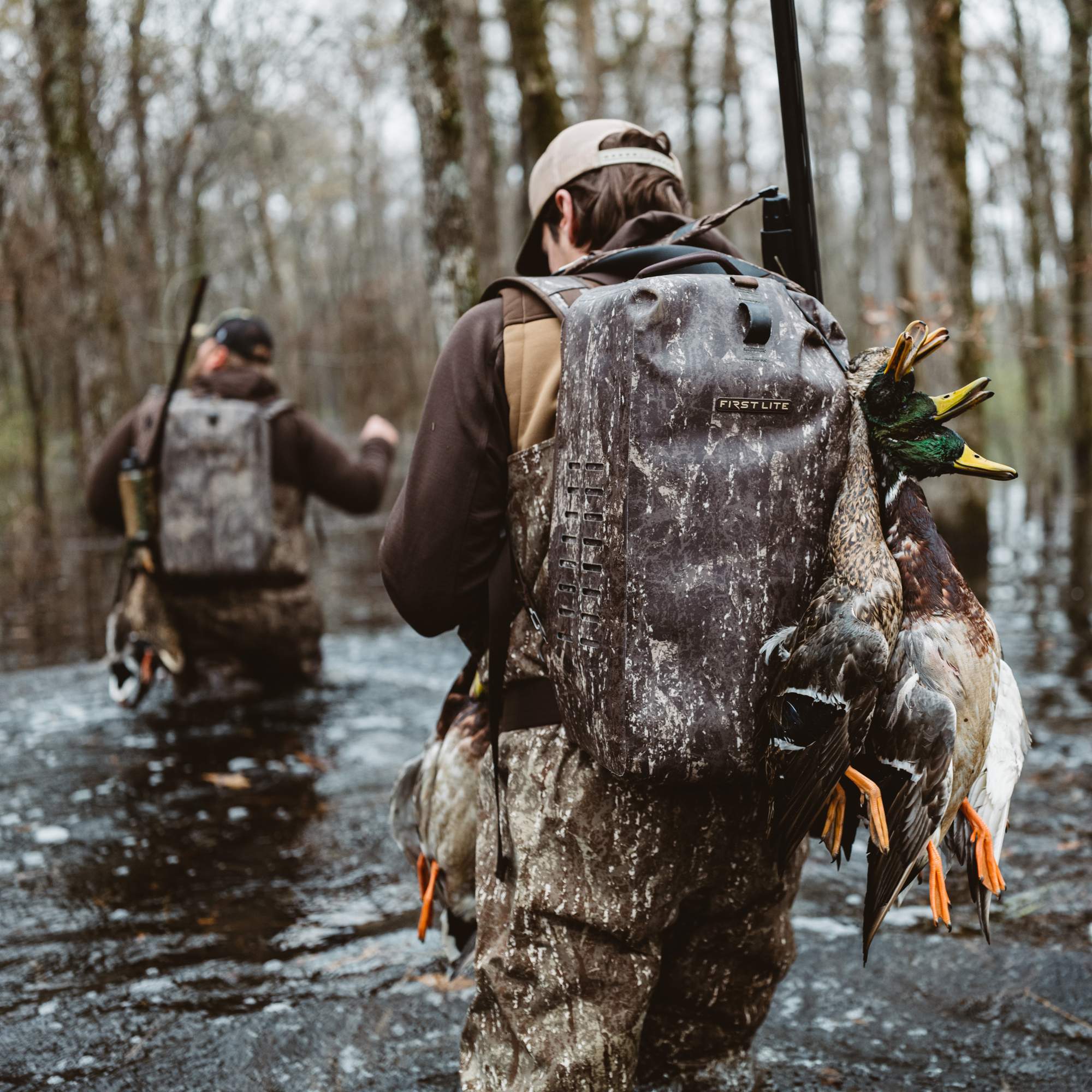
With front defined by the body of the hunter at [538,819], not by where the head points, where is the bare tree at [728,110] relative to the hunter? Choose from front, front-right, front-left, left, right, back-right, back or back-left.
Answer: front-right

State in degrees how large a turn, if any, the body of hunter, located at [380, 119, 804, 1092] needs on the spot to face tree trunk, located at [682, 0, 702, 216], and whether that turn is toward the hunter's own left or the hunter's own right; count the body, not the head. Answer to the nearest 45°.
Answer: approximately 45° to the hunter's own right

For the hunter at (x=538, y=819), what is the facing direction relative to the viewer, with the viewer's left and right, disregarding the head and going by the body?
facing away from the viewer and to the left of the viewer

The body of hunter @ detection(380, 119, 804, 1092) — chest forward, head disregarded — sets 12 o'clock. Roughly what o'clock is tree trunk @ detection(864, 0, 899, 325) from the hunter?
The tree trunk is roughly at 2 o'clock from the hunter.

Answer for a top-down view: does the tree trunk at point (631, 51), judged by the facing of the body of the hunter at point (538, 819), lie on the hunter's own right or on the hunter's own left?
on the hunter's own right

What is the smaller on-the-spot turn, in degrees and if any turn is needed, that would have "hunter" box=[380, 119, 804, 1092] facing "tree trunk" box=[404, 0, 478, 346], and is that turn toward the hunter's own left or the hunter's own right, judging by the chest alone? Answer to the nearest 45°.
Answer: approximately 45° to the hunter's own right

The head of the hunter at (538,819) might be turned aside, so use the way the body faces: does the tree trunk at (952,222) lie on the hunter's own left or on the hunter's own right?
on the hunter's own right

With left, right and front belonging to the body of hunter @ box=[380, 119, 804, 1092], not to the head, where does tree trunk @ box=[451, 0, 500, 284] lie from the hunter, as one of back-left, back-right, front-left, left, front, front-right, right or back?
front-right

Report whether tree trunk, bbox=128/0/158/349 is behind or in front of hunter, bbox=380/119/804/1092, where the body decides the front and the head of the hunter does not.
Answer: in front

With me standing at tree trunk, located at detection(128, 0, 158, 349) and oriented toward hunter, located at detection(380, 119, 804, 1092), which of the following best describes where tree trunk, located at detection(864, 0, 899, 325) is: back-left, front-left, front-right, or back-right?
front-left

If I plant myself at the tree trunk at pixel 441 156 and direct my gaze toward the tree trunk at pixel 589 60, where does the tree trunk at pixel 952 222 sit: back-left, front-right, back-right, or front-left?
front-right

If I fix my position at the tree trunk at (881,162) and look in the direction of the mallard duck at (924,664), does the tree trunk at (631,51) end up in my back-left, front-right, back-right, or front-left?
back-right

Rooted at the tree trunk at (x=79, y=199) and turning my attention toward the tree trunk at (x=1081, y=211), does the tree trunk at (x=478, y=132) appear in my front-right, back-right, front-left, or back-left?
front-right
